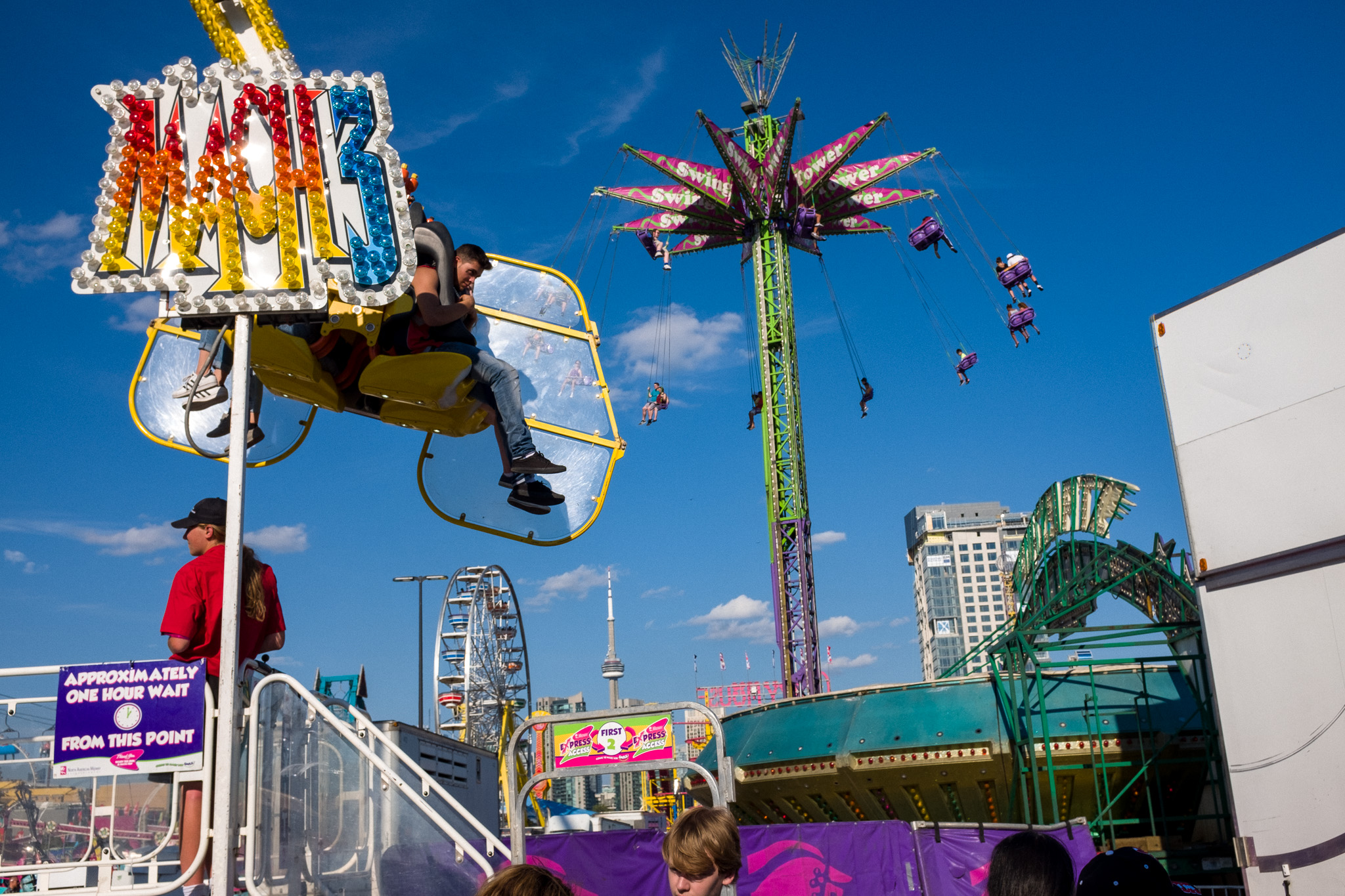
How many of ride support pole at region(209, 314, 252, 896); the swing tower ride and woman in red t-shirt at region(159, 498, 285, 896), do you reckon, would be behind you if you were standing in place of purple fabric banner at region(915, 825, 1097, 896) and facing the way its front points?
1

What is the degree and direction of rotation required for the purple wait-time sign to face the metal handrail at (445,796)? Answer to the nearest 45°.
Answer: approximately 90° to its left

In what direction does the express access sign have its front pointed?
toward the camera

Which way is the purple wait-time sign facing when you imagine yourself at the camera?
facing the viewer

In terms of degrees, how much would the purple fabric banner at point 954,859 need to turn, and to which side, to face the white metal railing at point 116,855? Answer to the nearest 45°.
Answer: approximately 45° to its right

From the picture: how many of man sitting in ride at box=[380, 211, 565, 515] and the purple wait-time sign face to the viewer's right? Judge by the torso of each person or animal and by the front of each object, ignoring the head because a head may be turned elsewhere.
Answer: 1

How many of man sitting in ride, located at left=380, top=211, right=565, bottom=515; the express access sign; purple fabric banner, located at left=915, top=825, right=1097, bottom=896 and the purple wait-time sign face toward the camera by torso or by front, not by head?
3

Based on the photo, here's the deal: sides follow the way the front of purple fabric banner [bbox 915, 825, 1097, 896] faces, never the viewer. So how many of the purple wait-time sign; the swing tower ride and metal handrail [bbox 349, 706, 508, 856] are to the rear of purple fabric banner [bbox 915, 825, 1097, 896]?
1

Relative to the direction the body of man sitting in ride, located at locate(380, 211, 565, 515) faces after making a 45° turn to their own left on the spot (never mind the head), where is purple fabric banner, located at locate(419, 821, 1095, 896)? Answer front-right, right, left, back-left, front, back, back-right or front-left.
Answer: front

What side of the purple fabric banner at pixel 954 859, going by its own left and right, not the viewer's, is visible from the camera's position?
front
